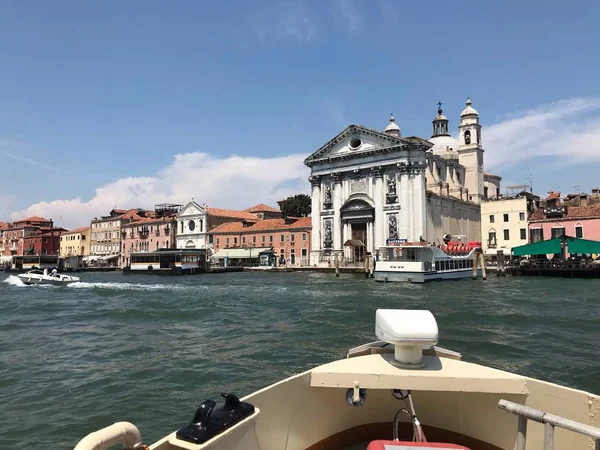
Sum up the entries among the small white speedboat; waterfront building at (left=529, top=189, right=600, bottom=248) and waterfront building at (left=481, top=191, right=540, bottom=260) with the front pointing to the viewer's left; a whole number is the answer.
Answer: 1

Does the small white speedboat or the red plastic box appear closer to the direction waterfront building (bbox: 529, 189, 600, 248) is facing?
the red plastic box

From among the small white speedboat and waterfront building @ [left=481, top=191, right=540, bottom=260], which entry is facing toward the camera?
the waterfront building

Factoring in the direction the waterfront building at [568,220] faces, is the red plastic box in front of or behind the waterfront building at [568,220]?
in front

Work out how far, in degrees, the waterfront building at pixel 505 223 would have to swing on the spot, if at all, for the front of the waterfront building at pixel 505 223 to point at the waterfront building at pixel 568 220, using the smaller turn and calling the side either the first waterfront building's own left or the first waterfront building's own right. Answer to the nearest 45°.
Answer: approximately 90° to the first waterfront building's own left

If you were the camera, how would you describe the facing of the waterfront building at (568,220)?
facing the viewer

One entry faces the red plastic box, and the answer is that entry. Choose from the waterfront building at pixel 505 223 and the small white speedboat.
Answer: the waterfront building

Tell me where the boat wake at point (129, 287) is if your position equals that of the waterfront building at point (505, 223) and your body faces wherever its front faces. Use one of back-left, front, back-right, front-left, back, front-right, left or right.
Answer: front-right

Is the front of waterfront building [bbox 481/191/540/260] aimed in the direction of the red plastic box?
yes

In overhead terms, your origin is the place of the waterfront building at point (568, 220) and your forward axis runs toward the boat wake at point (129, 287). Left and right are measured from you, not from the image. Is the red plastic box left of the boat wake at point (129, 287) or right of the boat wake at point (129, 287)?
left

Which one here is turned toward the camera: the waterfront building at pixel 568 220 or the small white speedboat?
the waterfront building

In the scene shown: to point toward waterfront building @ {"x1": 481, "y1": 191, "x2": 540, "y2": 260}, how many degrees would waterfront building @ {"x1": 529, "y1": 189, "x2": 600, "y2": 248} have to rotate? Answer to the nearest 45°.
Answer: approximately 90° to its right

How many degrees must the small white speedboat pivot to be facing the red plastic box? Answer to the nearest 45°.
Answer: approximately 90° to its left

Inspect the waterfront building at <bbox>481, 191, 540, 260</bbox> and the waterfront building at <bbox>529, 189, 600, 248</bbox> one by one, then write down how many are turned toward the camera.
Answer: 2

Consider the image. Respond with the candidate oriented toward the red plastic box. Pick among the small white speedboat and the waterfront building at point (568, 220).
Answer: the waterfront building

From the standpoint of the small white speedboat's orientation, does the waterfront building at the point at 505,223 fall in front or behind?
behind

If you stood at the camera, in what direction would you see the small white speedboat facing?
facing to the left of the viewer

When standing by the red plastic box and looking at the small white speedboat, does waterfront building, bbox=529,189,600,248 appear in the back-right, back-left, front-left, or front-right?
front-right

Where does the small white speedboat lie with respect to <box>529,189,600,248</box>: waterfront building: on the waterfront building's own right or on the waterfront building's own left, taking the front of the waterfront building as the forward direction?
on the waterfront building's own right

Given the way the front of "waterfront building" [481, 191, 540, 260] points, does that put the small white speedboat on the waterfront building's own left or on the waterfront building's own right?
on the waterfront building's own right
